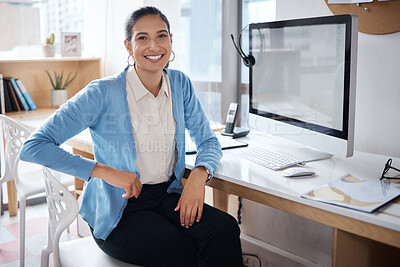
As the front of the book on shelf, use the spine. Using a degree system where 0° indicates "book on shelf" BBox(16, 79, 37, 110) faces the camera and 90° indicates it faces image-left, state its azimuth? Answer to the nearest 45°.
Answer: approximately 0°

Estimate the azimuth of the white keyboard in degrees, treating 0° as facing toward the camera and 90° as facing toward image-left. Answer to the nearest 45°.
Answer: approximately 45°

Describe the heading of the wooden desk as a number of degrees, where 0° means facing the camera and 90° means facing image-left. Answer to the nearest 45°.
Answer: approximately 45°

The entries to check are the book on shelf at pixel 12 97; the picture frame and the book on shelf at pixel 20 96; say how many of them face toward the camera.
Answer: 3

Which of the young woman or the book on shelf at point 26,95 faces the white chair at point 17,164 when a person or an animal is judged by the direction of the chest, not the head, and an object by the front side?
the book on shelf

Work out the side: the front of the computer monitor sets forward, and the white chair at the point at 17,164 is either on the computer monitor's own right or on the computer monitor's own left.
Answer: on the computer monitor's own right
